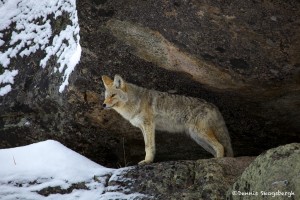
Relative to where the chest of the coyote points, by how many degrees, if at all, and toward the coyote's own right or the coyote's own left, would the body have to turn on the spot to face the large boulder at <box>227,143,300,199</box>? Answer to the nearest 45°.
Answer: approximately 135° to the coyote's own left

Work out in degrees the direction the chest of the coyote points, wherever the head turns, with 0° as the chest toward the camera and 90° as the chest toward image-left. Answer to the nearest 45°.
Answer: approximately 90°
